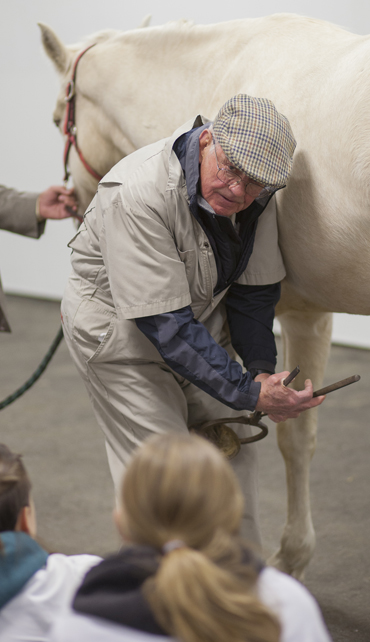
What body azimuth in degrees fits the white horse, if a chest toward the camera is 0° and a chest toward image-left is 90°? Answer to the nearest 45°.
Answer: approximately 90°

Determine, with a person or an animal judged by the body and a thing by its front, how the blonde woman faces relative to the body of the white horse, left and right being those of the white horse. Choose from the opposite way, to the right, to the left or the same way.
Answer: to the right

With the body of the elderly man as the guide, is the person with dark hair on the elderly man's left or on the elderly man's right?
on the elderly man's right

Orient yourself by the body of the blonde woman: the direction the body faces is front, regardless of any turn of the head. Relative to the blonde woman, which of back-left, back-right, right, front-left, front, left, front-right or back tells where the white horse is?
front

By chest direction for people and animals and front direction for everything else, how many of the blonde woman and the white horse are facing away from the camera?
1

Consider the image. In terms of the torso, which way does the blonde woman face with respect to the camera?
away from the camera

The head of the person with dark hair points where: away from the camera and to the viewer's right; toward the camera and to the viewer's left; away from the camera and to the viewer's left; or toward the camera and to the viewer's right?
away from the camera and to the viewer's right

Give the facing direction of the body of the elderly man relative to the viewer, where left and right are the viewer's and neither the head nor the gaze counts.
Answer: facing the viewer and to the right of the viewer

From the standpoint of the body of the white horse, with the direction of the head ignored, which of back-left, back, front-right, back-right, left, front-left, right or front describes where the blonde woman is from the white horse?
left

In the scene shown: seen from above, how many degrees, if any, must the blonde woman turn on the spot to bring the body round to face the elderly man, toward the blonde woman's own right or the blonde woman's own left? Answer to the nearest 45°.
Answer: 0° — they already face them

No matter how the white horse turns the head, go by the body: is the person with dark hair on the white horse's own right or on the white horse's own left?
on the white horse's own left

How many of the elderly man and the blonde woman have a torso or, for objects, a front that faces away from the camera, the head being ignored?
1

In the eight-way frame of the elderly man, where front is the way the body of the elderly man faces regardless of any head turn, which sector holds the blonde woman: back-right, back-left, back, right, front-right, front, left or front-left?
front-right
